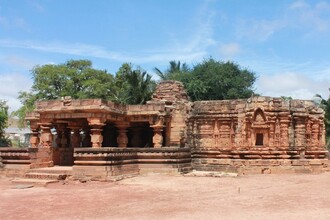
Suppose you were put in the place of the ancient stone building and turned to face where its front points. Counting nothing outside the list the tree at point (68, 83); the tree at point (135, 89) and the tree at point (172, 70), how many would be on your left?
0

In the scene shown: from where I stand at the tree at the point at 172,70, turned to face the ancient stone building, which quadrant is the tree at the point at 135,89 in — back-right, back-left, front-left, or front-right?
front-right

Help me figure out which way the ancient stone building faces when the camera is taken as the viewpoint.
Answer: facing the viewer and to the left of the viewer

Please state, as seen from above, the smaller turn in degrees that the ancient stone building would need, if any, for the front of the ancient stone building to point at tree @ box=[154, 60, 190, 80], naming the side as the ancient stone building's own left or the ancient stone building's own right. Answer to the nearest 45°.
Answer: approximately 135° to the ancient stone building's own right

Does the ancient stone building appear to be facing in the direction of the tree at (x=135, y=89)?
no

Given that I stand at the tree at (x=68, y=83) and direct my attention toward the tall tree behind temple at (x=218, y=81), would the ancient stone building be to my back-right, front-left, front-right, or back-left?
front-right

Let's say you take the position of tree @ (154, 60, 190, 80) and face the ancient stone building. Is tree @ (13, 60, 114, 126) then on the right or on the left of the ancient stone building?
right

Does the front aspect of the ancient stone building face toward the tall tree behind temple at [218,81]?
no

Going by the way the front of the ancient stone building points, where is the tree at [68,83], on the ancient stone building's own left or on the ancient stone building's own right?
on the ancient stone building's own right
